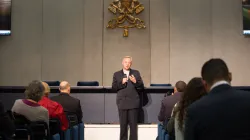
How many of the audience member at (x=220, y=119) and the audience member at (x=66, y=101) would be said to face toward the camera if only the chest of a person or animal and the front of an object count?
0

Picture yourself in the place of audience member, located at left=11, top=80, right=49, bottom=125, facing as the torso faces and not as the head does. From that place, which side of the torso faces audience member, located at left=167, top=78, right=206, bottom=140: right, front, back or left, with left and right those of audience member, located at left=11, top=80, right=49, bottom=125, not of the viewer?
right

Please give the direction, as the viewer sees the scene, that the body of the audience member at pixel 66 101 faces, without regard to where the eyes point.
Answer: away from the camera

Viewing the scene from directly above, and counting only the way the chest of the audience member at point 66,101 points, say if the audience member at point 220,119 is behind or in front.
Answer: behind

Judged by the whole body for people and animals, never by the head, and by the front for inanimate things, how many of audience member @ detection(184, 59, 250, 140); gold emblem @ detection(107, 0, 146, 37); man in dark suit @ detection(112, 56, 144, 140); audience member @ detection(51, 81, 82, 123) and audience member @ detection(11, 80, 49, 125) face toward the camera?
2

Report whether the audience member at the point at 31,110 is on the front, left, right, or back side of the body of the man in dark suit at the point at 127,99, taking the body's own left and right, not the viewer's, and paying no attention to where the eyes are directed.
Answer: front

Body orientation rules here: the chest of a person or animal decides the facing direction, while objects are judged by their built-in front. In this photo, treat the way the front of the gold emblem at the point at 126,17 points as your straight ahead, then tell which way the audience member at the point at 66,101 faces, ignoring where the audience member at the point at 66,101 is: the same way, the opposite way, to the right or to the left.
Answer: the opposite way

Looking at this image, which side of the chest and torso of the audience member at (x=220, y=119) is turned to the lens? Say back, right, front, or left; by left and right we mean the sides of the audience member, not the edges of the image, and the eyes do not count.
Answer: back

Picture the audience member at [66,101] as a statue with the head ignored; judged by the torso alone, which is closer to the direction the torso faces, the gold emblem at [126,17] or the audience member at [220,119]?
the gold emblem

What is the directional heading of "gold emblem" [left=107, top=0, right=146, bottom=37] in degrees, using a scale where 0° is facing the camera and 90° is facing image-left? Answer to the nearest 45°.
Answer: approximately 0°

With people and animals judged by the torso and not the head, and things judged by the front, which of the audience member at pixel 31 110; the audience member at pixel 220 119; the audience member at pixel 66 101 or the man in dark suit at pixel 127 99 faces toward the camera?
the man in dark suit

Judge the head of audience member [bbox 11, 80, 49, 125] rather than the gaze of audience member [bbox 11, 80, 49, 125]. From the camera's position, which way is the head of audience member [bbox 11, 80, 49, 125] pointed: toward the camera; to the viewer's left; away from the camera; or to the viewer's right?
away from the camera
